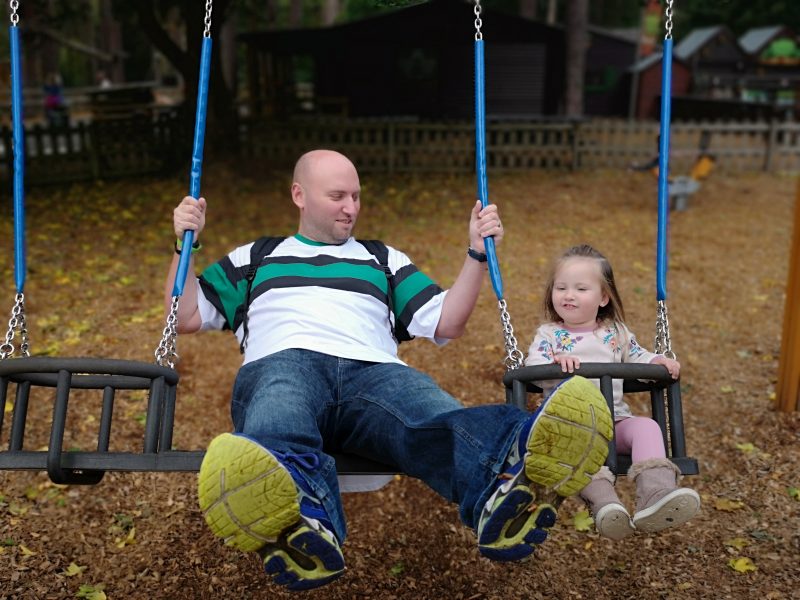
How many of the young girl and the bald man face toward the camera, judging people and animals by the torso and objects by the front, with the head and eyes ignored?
2

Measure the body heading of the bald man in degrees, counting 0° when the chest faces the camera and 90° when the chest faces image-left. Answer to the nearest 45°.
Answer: approximately 0°

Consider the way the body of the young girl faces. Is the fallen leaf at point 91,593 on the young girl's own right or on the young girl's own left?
on the young girl's own right

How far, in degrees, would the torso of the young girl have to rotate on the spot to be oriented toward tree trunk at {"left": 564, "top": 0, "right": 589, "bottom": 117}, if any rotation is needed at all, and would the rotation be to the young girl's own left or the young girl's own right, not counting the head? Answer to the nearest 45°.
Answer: approximately 180°

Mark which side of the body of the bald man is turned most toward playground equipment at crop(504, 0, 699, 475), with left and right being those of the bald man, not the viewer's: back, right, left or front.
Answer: left

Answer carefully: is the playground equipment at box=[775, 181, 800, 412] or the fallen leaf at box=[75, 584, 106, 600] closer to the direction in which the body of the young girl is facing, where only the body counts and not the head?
the fallen leaf

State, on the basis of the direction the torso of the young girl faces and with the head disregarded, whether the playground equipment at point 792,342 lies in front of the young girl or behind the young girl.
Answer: behind

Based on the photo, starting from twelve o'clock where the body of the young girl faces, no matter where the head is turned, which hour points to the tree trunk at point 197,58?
The tree trunk is roughly at 5 o'clock from the young girl.
